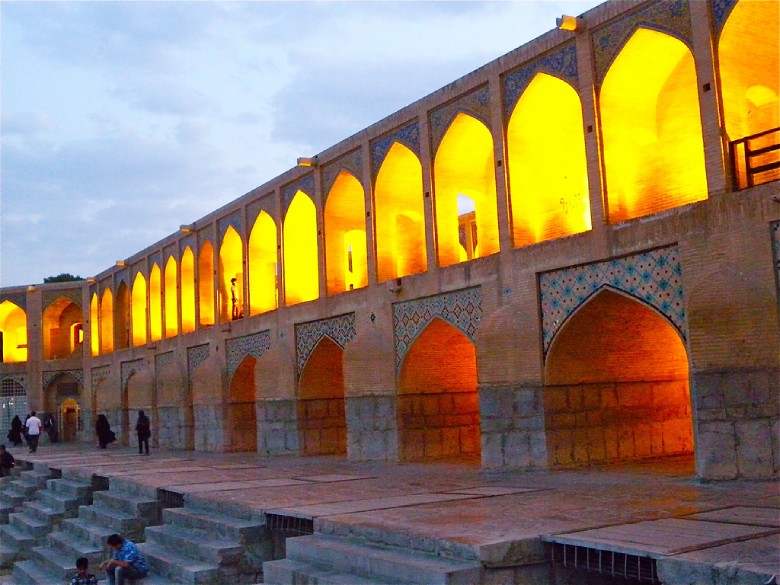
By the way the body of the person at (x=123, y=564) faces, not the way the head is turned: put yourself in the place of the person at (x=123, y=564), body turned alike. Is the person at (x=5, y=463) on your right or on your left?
on your right

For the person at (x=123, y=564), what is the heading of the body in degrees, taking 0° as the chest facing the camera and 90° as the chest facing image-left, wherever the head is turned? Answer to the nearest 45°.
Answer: approximately 90°

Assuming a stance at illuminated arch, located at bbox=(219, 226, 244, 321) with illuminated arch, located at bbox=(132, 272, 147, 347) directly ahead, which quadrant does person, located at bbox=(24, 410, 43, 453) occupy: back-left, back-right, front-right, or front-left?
front-left

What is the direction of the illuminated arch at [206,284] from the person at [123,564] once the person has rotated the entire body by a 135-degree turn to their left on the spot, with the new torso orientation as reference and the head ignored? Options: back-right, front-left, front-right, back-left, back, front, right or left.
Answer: back-left

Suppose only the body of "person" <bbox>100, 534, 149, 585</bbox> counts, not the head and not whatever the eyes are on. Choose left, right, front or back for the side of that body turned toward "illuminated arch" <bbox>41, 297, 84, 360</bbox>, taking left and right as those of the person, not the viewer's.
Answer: right

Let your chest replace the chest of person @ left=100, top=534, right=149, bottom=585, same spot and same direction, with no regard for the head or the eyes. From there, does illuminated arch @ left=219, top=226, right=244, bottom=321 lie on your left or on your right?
on your right

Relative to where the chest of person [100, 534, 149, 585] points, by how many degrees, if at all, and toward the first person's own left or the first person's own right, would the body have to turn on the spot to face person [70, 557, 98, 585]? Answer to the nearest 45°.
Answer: approximately 45° to the first person's own right

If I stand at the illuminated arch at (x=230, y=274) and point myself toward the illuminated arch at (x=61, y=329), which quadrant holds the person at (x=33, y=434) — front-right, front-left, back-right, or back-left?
front-left

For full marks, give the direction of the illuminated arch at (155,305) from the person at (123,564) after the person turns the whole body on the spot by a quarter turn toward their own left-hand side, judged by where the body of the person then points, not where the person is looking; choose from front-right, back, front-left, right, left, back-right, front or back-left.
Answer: back

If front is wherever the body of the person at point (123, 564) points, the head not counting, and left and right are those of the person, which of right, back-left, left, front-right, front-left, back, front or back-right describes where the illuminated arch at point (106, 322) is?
right

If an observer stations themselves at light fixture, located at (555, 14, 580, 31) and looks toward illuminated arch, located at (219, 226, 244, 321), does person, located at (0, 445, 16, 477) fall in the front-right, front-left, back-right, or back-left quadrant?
front-left
